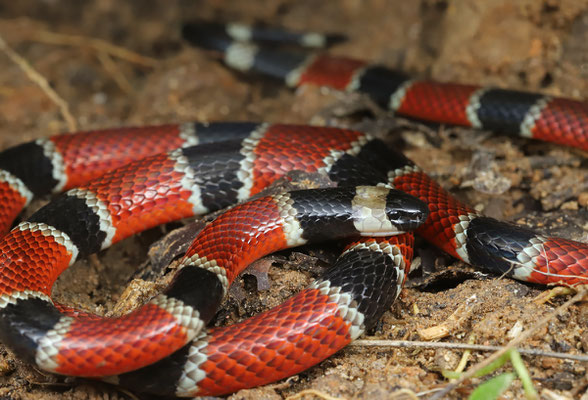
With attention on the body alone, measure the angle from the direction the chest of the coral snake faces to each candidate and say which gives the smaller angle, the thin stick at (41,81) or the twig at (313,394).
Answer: the twig

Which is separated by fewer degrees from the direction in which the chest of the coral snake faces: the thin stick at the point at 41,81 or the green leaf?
the green leaf

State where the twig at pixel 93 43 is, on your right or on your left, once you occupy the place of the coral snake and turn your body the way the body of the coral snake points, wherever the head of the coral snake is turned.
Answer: on your left

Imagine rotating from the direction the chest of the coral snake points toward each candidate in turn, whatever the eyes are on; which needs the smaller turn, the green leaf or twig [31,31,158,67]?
the green leaf

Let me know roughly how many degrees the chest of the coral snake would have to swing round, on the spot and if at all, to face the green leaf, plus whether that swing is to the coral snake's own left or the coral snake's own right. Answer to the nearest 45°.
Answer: approximately 45° to the coral snake's own right

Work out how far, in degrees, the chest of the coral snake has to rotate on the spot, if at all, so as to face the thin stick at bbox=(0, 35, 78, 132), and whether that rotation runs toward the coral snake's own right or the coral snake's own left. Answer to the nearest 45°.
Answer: approximately 135° to the coral snake's own left

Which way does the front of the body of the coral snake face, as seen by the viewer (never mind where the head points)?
to the viewer's right
